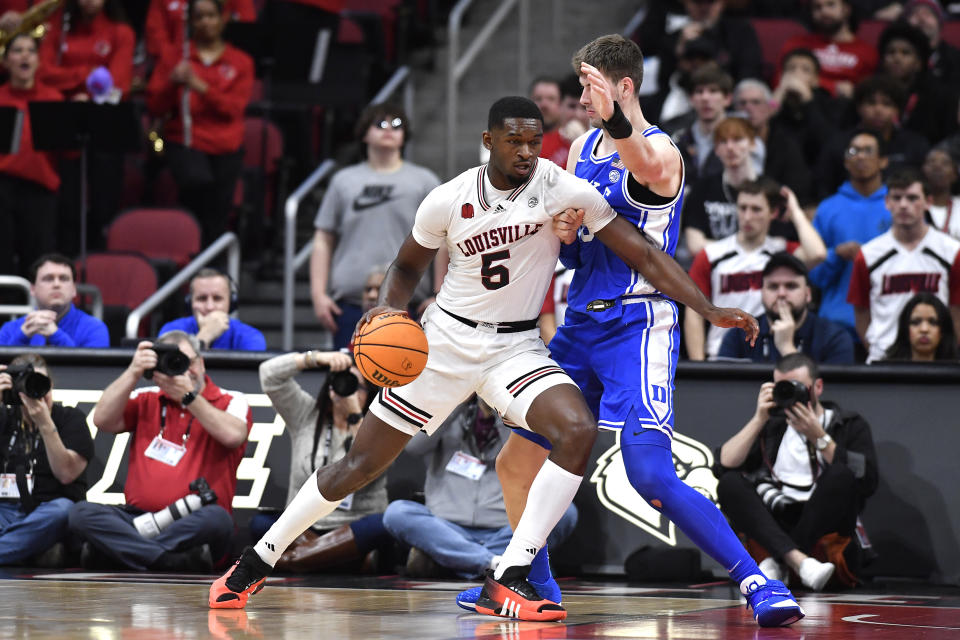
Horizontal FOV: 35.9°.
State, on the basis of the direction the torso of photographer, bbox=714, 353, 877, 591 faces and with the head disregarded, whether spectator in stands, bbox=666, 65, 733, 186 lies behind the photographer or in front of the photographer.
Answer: behind

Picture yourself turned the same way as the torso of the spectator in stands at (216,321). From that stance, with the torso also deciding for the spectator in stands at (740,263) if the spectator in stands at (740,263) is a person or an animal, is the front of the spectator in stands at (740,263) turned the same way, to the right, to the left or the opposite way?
the same way

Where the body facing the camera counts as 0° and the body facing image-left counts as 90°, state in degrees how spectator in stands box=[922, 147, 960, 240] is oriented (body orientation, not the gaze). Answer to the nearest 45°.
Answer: approximately 0°

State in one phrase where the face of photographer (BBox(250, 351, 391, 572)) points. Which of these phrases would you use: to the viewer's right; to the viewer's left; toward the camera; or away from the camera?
toward the camera

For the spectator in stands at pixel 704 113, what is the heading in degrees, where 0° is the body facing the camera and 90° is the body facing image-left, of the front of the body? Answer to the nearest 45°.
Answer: approximately 45°

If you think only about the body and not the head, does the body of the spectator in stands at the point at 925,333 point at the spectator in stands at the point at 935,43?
no

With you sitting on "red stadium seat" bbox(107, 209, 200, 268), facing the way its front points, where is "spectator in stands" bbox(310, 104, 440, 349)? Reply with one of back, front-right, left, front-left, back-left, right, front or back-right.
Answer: front-left

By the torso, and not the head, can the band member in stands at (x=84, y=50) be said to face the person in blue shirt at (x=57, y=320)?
yes

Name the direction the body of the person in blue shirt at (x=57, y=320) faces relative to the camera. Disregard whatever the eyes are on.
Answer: toward the camera

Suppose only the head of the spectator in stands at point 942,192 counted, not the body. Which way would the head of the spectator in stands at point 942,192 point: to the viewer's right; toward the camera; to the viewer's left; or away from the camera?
toward the camera

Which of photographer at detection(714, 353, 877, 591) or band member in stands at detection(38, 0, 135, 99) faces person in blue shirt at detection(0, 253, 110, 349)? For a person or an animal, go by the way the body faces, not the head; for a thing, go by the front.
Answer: the band member in stands

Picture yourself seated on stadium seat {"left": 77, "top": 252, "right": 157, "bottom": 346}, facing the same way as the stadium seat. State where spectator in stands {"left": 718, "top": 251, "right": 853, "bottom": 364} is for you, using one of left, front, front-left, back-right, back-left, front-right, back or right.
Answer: front-left

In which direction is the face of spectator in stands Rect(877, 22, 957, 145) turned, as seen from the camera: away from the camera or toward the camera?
toward the camera

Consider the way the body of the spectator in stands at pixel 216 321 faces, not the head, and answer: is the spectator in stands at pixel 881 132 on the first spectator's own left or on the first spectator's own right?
on the first spectator's own left

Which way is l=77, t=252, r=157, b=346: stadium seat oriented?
toward the camera

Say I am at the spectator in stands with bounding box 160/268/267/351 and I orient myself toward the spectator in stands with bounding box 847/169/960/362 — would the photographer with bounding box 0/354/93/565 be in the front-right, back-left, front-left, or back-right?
back-right

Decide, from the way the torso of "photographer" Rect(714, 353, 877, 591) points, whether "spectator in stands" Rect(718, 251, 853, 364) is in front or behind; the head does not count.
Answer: behind

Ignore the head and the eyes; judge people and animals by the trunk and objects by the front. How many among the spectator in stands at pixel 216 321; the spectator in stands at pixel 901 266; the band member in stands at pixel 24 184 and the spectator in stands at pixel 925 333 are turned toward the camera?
4
